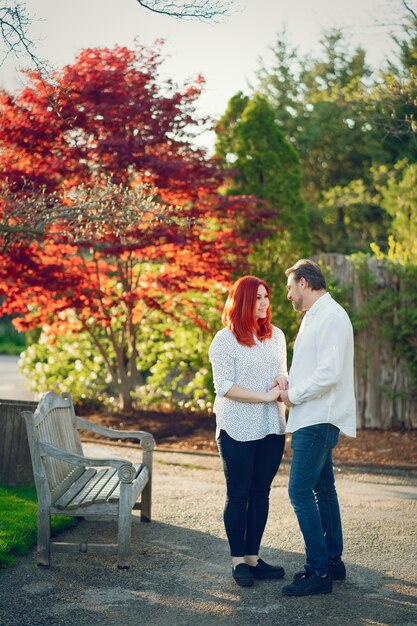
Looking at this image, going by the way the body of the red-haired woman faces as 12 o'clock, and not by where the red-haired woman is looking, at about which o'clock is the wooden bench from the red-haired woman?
The wooden bench is roughly at 5 o'clock from the red-haired woman.

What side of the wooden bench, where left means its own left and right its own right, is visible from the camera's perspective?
right

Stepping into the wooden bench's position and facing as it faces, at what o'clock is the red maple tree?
The red maple tree is roughly at 9 o'clock from the wooden bench.

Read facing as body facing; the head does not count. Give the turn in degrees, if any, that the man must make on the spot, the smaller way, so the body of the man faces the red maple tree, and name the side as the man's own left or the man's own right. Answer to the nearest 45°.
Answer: approximately 45° to the man's own right

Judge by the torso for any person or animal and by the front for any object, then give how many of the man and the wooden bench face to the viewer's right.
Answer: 1

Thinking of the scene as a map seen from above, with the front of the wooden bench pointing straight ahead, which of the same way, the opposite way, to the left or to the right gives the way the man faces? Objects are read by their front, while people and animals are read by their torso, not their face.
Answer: the opposite way

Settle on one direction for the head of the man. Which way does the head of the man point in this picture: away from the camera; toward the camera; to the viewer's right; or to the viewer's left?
to the viewer's left

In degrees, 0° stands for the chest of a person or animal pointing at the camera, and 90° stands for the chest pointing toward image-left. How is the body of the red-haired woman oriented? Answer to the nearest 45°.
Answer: approximately 315°

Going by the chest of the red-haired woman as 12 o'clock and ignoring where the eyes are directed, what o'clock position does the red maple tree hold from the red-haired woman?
The red maple tree is roughly at 7 o'clock from the red-haired woman.

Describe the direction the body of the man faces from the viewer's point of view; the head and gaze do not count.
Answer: to the viewer's left

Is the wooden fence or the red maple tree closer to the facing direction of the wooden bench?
the wooden fence
